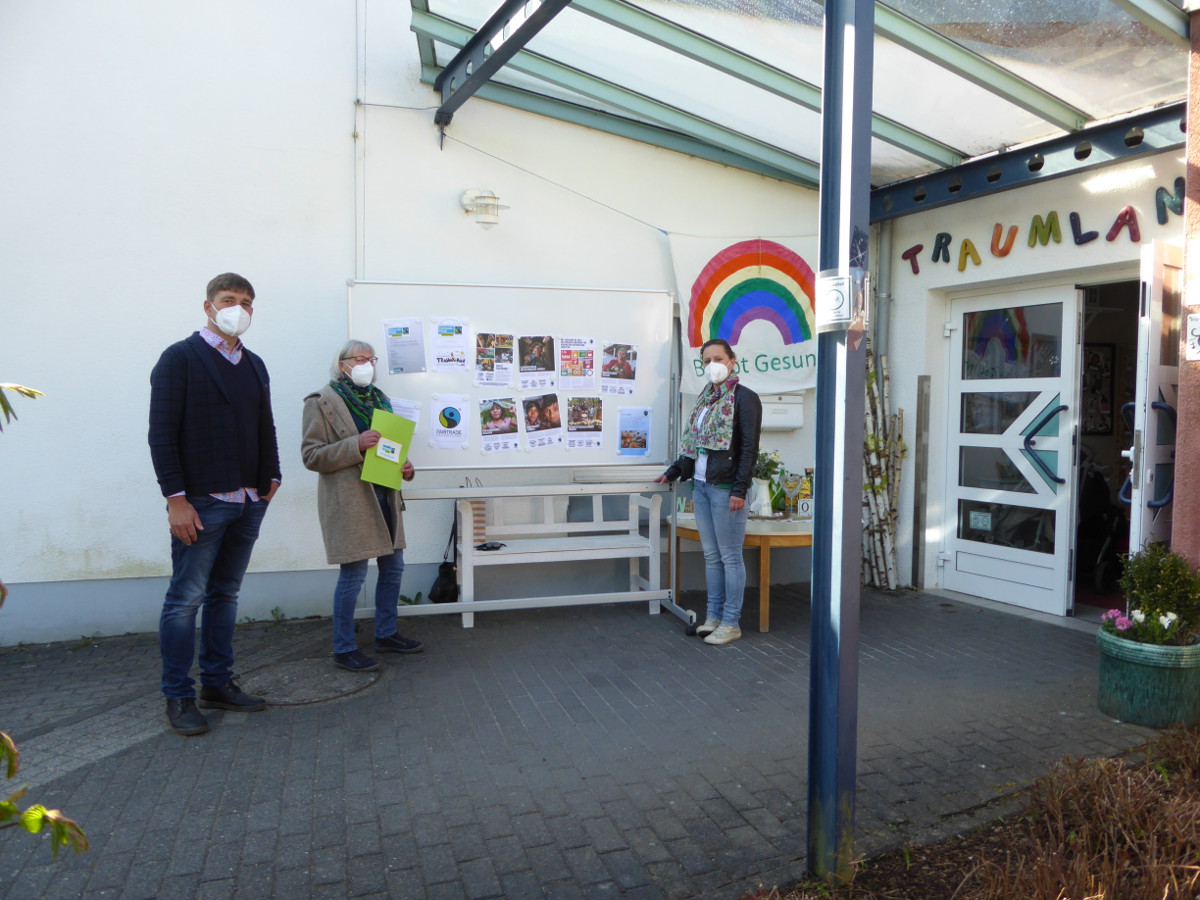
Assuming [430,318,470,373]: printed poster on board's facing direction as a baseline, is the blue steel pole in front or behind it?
in front

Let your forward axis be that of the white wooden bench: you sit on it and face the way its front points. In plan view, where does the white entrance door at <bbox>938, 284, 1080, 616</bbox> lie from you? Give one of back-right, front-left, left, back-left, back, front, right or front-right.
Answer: left

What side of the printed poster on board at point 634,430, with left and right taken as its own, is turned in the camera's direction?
front

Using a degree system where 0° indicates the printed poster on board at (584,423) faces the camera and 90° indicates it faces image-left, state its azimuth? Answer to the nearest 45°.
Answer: approximately 0°

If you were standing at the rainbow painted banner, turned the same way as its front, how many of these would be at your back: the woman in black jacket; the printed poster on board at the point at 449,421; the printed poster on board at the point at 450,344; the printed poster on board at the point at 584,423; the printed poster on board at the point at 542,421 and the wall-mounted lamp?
0

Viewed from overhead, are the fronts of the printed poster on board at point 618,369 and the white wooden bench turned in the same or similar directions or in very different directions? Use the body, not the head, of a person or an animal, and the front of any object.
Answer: same or similar directions

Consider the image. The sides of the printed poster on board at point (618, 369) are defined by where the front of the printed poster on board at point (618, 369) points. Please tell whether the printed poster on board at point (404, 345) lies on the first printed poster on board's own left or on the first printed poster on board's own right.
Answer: on the first printed poster on board's own right

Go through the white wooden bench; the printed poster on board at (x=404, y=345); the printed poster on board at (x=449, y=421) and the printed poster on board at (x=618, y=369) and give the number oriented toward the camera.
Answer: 4

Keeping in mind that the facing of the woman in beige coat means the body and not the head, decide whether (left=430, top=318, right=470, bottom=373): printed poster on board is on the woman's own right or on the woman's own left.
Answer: on the woman's own left

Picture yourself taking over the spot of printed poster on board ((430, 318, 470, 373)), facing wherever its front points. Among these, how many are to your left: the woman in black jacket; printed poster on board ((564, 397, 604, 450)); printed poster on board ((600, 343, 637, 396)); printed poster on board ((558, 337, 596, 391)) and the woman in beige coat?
4

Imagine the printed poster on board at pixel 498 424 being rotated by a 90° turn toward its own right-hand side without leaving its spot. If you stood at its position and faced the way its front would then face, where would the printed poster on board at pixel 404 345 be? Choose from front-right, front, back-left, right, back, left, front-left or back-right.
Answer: front

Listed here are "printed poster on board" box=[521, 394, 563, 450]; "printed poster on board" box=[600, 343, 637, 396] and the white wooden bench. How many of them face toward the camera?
3

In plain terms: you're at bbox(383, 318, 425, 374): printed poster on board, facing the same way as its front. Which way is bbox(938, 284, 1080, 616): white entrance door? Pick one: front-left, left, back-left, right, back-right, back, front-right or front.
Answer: left

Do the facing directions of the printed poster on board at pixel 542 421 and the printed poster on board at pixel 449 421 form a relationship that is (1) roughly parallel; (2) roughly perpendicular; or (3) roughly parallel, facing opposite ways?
roughly parallel

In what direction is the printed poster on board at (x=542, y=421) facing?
toward the camera

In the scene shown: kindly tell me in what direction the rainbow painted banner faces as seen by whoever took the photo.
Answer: facing the viewer

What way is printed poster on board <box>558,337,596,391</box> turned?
toward the camera
